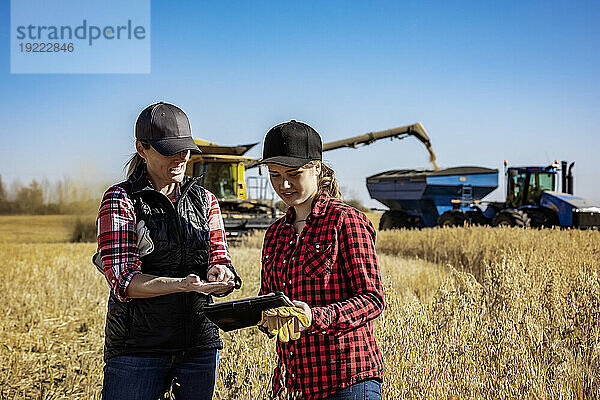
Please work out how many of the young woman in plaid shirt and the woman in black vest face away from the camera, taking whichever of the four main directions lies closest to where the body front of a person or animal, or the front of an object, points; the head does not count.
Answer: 0

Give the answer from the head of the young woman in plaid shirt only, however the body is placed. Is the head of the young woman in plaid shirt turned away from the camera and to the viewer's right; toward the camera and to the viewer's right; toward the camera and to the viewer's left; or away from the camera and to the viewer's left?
toward the camera and to the viewer's left

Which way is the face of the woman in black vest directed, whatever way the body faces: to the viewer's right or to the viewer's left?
to the viewer's right

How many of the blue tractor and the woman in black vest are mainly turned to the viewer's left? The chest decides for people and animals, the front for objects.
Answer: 0

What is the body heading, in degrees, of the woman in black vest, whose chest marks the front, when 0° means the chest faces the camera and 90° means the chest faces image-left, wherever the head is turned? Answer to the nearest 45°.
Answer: approximately 315°

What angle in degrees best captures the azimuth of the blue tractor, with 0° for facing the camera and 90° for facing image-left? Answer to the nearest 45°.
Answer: approximately 315°

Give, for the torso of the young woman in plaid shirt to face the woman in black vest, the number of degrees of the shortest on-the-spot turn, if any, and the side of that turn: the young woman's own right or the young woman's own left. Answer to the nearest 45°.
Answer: approximately 45° to the young woman's own right

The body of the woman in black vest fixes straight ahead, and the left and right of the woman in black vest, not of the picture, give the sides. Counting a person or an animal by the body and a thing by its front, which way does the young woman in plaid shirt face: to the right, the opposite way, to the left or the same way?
to the right

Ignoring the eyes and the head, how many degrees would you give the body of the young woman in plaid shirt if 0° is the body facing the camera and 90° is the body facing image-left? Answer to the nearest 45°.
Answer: approximately 45°

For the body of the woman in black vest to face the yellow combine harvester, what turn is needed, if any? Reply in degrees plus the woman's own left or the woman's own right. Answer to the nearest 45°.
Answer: approximately 135° to the woman's own left

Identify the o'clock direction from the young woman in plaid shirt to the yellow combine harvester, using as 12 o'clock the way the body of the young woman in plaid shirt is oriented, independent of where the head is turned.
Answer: The yellow combine harvester is roughly at 4 o'clock from the young woman in plaid shirt.

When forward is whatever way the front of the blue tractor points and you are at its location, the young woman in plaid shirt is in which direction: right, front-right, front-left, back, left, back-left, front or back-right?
front-right
